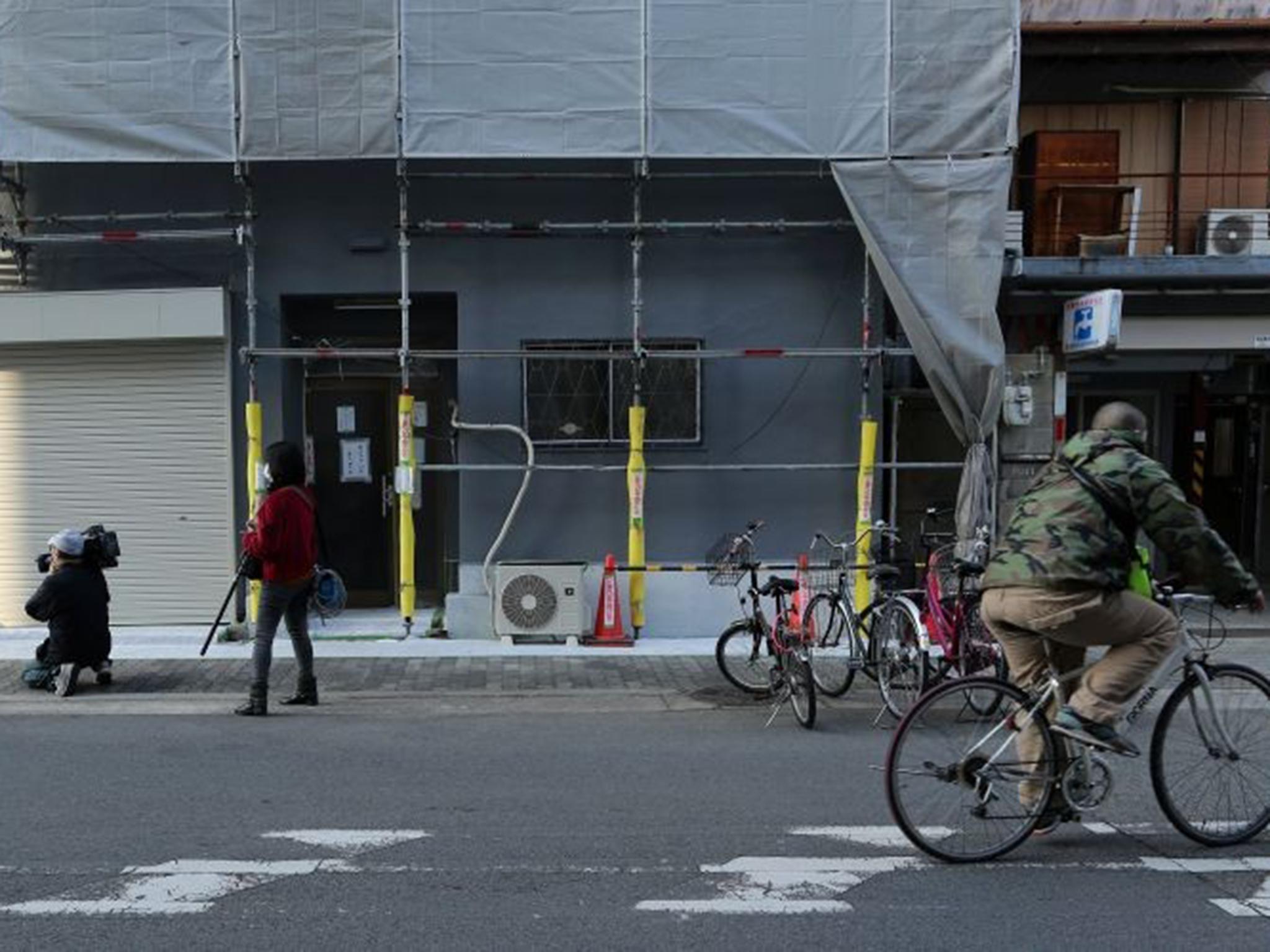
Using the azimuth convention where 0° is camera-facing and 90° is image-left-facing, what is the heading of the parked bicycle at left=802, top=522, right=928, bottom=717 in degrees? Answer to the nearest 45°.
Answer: approximately 135°

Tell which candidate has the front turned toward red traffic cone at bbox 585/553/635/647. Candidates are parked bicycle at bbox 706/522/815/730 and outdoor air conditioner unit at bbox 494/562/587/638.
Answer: the parked bicycle

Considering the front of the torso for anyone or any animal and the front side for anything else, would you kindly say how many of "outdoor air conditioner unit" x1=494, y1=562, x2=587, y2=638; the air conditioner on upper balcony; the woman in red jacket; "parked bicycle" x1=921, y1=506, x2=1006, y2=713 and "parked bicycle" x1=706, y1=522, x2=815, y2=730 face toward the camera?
2

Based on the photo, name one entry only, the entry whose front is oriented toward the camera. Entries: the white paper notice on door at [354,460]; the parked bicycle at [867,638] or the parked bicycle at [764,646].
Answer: the white paper notice on door

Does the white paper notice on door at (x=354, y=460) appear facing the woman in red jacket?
yes

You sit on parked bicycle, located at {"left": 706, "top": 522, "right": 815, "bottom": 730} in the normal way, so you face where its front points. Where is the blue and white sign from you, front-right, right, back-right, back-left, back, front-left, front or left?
right

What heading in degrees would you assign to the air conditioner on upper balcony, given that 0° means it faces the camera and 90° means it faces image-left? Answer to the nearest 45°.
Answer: approximately 0°

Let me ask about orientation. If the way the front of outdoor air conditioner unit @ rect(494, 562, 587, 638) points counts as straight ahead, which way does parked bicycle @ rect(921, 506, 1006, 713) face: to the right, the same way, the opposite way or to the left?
the opposite way

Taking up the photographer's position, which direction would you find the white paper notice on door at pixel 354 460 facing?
facing the viewer

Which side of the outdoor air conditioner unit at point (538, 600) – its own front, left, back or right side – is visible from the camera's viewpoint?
front

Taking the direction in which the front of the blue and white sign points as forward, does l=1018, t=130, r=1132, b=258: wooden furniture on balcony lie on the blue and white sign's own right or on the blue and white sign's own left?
on the blue and white sign's own right

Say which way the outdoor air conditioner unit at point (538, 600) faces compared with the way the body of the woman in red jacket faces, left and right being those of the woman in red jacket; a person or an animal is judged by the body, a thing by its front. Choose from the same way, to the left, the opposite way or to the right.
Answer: to the left

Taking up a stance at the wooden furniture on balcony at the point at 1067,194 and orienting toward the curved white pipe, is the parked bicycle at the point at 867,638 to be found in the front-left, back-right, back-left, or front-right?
front-left

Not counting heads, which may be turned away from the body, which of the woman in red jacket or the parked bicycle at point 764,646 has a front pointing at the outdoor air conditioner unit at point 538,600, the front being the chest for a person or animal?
the parked bicycle

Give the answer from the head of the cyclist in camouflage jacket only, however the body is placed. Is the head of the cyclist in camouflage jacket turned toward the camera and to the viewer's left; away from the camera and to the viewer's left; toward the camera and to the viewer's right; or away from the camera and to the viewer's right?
away from the camera and to the viewer's right
